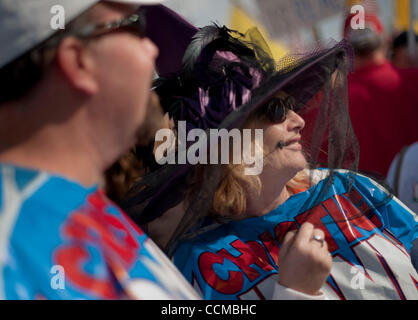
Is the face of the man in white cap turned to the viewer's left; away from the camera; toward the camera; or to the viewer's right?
to the viewer's right

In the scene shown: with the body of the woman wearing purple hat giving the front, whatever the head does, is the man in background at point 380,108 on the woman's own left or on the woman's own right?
on the woman's own left

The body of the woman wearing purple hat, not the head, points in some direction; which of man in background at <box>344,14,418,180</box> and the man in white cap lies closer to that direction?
the man in white cap

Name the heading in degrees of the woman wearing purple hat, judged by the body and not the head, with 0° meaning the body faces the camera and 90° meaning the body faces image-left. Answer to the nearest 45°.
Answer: approximately 315°

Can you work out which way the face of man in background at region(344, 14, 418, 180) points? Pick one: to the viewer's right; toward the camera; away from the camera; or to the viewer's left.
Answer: away from the camera

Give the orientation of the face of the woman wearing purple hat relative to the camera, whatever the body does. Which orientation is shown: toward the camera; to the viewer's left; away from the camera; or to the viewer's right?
to the viewer's right
